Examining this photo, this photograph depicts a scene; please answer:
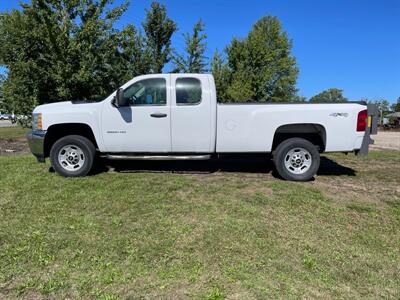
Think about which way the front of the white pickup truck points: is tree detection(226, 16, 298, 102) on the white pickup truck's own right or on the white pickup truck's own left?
on the white pickup truck's own right

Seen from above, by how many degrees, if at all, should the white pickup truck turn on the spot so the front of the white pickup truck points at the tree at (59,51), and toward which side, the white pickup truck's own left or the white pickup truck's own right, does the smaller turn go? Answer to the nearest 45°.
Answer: approximately 45° to the white pickup truck's own right

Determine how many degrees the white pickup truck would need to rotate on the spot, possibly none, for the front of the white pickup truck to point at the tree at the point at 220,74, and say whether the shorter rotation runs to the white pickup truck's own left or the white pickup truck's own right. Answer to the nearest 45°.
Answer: approximately 90° to the white pickup truck's own right

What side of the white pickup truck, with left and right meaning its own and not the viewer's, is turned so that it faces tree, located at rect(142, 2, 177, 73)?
right

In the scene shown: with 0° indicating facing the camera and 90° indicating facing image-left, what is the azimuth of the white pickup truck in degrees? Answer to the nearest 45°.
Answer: approximately 90°
